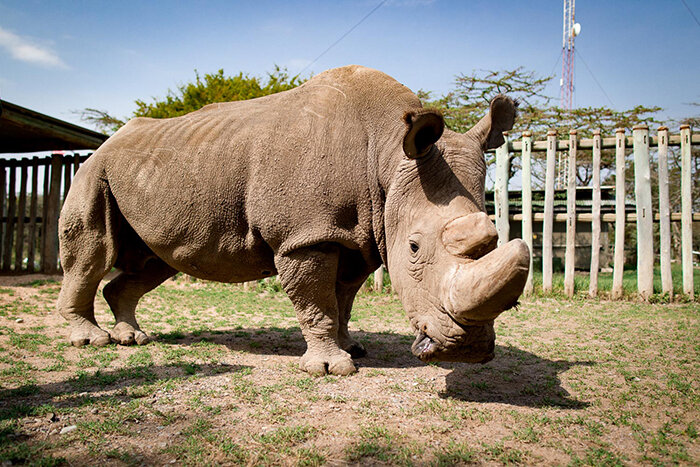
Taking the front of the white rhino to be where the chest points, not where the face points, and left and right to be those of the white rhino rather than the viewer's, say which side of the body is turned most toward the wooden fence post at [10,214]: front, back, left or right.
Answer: back

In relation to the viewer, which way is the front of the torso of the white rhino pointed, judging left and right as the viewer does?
facing the viewer and to the right of the viewer

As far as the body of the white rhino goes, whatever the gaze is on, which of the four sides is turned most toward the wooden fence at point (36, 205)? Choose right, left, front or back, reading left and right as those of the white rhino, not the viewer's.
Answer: back

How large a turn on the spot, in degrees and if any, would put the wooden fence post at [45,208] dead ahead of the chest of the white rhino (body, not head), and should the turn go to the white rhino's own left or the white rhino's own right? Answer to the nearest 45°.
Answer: approximately 180°

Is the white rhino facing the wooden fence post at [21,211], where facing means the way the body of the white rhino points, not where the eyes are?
no

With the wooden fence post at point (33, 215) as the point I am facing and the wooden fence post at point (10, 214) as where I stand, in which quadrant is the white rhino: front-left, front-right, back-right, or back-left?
front-right

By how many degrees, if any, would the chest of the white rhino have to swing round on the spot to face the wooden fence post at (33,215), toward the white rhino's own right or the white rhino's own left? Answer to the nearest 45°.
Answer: approximately 180°

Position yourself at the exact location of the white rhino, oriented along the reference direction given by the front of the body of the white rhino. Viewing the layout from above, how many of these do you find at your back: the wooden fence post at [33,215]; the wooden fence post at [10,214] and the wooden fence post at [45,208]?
3

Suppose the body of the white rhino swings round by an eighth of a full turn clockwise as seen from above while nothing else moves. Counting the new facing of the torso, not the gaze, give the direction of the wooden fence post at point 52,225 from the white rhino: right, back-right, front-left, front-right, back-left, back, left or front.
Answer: back-right

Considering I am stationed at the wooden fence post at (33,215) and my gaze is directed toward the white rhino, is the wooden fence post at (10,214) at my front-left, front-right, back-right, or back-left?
back-right

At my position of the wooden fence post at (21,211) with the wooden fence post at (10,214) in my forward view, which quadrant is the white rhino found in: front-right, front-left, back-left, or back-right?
back-left
